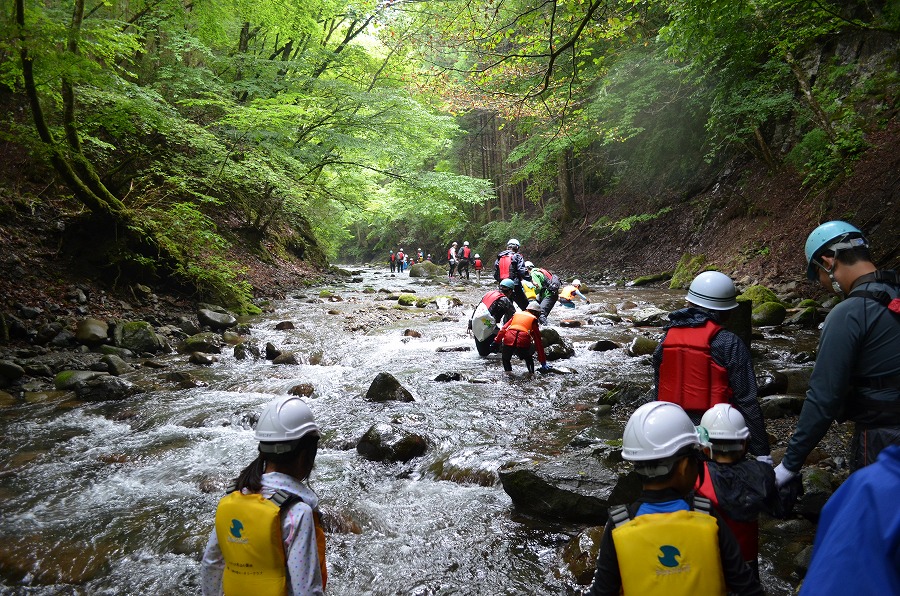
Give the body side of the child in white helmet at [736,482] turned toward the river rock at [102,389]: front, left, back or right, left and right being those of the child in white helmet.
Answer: left

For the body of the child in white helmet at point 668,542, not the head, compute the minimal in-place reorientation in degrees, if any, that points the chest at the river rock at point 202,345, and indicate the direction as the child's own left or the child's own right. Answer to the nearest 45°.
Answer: approximately 45° to the child's own left

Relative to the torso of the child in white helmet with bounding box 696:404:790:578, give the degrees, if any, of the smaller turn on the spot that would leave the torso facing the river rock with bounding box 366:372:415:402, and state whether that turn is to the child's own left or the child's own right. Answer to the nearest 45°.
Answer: approximately 45° to the child's own left

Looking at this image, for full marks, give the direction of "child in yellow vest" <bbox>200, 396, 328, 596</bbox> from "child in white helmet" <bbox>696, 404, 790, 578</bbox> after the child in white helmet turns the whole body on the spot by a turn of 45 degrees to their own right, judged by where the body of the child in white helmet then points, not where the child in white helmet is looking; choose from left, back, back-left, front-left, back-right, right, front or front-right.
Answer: back

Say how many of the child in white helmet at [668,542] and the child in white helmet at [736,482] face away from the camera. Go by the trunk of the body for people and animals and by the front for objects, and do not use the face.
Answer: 2

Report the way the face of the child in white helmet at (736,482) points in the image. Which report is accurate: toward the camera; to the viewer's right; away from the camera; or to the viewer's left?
away from the camera

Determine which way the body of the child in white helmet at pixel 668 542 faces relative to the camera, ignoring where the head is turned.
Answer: away from the camera

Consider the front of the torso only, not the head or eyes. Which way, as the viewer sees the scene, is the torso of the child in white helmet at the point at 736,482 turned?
away from the camera

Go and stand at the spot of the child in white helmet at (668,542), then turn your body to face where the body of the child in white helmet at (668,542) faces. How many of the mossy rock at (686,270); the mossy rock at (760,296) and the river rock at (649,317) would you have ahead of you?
3
